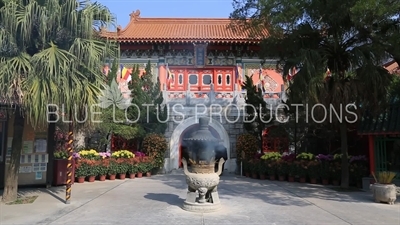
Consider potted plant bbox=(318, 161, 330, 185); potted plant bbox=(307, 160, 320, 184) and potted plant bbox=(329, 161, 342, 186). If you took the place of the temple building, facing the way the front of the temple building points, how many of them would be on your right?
0

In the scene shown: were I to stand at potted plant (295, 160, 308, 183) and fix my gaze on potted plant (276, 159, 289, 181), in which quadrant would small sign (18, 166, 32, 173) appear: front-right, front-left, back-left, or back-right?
front-left

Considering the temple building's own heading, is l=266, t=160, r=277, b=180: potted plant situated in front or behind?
in front

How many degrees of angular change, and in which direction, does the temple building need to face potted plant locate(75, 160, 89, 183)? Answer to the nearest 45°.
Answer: approximately 45° to its right

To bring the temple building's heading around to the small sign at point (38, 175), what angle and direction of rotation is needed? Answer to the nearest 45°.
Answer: approximately 45° to its right

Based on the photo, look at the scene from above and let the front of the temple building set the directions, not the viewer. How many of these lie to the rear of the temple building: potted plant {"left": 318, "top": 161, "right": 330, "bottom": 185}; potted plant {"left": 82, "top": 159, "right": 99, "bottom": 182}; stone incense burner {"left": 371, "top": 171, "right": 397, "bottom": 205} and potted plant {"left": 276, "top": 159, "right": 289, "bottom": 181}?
0

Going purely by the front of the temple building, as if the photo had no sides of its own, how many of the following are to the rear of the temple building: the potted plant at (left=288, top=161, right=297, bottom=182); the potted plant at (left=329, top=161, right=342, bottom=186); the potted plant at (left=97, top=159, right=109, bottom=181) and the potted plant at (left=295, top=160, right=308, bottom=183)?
0

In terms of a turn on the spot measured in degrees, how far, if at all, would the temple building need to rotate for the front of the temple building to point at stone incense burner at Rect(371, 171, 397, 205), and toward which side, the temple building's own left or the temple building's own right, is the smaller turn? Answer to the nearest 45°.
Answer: approximately 45° to the temple building's own left

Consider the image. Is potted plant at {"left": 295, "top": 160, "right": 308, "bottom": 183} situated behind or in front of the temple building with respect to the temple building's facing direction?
in front

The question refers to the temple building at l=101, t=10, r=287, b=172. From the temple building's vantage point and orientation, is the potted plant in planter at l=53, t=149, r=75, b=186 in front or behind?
in front

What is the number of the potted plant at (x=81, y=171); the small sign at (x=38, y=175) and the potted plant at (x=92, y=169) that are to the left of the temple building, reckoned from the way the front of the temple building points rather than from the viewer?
0

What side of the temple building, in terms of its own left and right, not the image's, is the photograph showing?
front

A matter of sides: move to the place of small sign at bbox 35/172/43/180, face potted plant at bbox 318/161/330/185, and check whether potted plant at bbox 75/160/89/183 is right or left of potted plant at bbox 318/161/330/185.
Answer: left

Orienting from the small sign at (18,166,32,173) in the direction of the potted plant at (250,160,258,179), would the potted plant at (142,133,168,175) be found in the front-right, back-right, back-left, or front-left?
front-left
